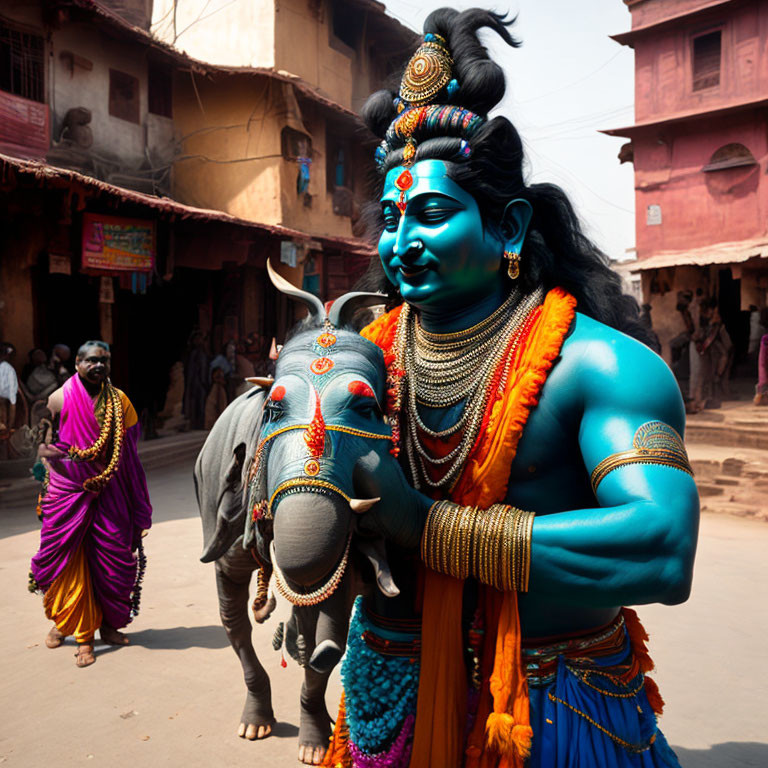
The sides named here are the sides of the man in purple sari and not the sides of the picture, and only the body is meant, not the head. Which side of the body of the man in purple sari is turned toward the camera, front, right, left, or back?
front

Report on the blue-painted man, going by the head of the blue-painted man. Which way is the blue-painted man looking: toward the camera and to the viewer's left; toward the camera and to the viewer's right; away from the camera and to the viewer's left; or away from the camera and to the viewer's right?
toward the camera and to the viewer's left

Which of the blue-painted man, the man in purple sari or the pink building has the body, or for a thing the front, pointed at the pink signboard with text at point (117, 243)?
the pink building

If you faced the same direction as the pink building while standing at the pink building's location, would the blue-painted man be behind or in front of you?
in front

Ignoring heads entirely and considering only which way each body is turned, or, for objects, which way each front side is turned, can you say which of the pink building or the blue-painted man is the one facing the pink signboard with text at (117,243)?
the pink building

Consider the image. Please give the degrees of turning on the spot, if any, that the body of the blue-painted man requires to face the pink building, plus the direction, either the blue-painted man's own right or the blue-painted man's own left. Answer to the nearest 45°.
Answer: approximately 135° to the blue-painted man's own right

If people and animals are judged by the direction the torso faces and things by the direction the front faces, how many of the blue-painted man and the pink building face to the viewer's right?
0

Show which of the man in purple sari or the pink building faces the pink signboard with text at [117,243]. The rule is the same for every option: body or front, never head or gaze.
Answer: the pink building

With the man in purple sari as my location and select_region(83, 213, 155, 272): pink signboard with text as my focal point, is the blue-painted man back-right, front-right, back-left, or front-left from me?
back-right

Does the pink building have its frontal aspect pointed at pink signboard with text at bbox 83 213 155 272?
yes

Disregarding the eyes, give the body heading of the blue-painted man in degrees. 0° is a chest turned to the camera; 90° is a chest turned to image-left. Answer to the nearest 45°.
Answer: approximately 45°

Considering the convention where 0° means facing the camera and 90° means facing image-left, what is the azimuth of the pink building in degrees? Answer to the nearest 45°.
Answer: approximately 45°

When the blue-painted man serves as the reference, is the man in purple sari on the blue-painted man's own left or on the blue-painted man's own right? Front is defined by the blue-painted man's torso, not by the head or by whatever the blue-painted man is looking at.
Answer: on the blue-painted man's own right
